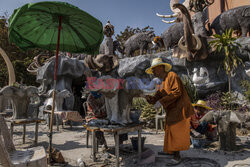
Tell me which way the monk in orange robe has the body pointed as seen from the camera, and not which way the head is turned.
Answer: to the viewer's left

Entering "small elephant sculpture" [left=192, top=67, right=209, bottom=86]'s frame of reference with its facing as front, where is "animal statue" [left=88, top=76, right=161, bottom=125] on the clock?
The animal statue is roughly at 11 o'clock from the small elephant sculpture.

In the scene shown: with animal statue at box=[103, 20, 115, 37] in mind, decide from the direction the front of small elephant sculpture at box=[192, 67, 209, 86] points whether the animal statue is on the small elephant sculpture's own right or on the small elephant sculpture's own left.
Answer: on the small elephant sculpture's own right

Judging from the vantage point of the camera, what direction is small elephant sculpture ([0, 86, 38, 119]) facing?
facing the viewer

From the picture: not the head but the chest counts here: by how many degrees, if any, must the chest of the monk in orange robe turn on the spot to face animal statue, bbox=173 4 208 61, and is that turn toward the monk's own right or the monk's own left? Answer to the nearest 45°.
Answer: approximately 90° to the monk's own right

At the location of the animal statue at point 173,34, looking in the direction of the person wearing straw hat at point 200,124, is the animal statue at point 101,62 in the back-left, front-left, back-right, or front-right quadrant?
front-right

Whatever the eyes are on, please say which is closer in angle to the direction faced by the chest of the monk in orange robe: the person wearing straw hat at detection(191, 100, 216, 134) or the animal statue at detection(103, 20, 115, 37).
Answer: the animal statue

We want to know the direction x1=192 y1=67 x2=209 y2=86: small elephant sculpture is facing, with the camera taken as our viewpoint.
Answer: facing the viewer and to the left of the viewer

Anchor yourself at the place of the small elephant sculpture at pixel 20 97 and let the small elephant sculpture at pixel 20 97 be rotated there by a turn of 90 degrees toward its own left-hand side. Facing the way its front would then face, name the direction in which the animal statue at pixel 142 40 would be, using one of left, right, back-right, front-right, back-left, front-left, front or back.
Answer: front-left

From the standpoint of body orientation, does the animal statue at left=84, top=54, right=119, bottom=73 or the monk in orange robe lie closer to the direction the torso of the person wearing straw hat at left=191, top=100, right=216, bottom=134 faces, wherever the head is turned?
the monk in orange robe

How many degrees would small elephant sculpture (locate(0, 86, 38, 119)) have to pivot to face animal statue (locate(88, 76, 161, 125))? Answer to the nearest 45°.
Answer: approximately 45° to its left

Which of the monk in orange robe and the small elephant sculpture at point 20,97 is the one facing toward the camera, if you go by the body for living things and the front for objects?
the small elephant sculpture
